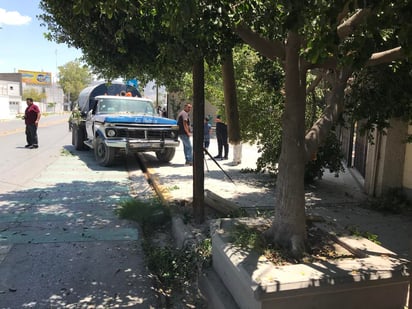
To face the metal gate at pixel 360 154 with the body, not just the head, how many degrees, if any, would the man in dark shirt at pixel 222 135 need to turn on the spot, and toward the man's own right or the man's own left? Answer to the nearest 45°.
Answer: approximately 90° to the man's own left

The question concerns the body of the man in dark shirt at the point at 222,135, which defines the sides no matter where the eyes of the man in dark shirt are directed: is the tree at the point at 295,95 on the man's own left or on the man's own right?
on the man's own left

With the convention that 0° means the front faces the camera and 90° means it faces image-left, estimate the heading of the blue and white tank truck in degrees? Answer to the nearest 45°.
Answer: approximately 315°

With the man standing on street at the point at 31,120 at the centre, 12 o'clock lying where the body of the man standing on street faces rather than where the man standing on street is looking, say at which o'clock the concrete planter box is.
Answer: The concrete planter box is roughly at 10 o'clock from the man standing on street.

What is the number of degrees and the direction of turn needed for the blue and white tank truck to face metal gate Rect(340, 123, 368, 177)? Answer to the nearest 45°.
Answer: approximately 45° to its left

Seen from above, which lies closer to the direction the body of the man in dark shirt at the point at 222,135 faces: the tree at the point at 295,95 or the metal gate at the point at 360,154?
the tree

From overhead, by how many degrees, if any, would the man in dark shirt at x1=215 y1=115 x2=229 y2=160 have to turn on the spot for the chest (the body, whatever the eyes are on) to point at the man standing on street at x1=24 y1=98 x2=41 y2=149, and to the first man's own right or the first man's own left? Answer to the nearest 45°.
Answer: approximately 45° to the first man's own right
